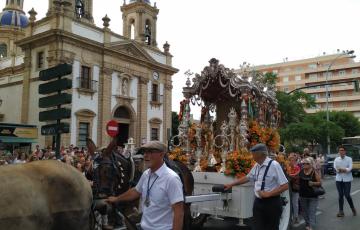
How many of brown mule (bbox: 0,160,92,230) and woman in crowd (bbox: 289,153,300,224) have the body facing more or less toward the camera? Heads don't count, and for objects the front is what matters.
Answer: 1

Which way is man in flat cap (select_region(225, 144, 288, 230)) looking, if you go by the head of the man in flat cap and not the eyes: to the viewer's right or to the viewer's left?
to the viewer's left

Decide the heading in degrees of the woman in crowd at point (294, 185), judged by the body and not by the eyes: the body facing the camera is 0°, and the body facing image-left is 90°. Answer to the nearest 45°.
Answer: approximately 0°

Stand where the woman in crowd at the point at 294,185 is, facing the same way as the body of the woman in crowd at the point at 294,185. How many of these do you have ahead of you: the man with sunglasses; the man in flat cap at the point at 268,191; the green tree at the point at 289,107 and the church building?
2

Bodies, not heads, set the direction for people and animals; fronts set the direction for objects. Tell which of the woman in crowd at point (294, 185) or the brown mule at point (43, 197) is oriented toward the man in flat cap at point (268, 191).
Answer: the woman in crowd

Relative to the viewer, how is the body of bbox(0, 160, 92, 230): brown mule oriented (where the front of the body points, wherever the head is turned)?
to the viewer's left

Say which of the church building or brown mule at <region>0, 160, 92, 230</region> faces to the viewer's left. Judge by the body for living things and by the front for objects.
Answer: the brown mule

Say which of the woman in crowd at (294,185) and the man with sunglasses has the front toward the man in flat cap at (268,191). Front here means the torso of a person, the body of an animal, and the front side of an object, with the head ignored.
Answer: the woman in crowd

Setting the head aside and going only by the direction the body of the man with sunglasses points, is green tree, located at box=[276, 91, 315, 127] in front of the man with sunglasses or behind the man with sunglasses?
behind

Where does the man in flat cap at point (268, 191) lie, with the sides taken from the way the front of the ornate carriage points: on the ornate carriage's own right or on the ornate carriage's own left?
on the ornate carriage's own left

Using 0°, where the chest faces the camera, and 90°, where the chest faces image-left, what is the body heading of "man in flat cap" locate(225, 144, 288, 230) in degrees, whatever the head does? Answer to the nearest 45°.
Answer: approximately 45°
